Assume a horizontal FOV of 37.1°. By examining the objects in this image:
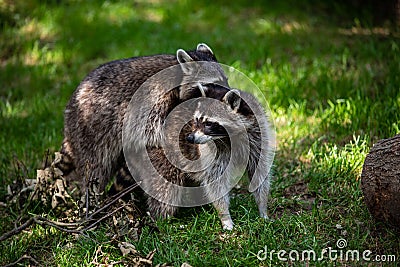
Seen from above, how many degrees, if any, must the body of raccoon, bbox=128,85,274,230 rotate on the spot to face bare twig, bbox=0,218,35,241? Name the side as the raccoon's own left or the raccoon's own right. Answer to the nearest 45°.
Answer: approximately 90° to the raccoon's own right

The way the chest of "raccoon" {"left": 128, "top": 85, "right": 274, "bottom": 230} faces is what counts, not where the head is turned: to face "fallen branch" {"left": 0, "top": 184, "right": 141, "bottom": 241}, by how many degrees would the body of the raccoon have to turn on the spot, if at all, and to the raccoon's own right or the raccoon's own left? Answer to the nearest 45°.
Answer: approximately 90° to the raccoon's own right

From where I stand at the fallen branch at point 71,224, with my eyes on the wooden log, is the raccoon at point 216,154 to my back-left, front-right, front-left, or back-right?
front-left

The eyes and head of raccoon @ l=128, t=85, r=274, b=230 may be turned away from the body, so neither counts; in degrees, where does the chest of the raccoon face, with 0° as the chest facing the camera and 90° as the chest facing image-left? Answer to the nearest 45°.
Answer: approximately 315°

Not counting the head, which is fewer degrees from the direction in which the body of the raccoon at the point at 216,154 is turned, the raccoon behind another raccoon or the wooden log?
the wooden log

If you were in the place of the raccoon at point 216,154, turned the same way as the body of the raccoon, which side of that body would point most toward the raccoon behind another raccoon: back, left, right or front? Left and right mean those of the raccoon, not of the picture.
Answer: back
